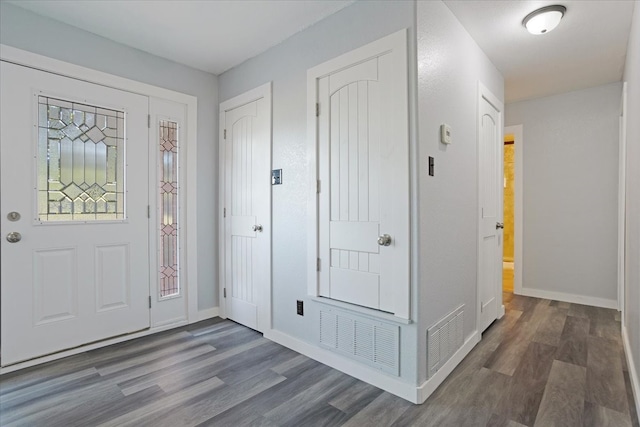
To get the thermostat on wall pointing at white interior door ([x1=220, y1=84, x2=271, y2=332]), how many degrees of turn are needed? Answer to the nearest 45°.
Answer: approximately 135° to its right

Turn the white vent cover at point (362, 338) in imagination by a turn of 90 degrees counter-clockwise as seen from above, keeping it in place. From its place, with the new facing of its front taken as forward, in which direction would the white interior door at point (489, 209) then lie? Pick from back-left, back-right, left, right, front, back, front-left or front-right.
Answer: left

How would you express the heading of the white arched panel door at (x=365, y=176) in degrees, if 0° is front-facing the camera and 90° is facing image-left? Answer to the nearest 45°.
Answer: approximately 45°

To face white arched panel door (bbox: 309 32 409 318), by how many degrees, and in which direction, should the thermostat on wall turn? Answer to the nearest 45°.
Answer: approximately 90° to its right

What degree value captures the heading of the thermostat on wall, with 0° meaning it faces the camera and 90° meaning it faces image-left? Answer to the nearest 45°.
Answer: approximately 315°

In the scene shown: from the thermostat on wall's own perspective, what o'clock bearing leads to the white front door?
The white front door is roughly at 4 o'clock from the thermostat on wall.

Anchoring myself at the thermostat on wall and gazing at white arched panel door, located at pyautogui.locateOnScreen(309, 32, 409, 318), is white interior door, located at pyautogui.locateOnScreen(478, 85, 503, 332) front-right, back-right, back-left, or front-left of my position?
back-right

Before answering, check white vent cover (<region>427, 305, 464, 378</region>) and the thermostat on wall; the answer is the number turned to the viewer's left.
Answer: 0

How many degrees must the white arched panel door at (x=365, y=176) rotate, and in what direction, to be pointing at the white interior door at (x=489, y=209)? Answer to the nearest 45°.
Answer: approximately 180°

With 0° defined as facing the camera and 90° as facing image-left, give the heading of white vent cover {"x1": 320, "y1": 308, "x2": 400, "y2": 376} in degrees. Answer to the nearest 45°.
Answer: approximately 45°

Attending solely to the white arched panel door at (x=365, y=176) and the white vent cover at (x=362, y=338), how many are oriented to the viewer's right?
0

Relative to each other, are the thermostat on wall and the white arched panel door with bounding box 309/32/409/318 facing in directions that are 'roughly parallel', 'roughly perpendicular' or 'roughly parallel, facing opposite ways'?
roughly perpendicular
